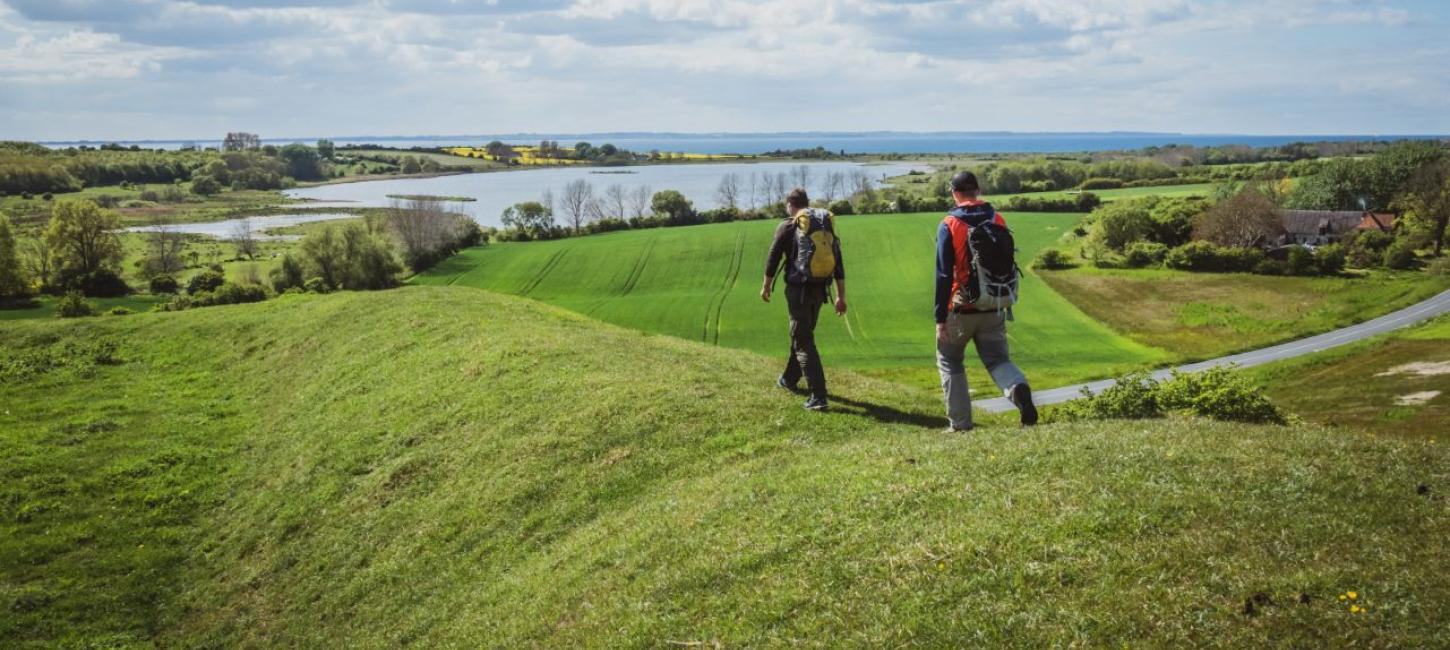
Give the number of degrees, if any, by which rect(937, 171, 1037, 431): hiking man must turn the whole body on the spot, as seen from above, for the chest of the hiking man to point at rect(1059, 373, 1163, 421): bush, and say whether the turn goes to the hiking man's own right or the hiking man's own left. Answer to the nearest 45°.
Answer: approximately 90° to the hiking man's own right

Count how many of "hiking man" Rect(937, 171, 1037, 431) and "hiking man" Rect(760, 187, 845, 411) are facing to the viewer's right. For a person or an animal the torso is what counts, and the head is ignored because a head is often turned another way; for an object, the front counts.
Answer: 0

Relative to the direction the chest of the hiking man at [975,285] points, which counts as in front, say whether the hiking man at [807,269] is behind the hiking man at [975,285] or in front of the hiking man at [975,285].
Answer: in front

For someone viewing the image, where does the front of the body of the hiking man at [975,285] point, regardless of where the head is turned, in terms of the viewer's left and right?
facing away from the viewer and to the left of the viewer

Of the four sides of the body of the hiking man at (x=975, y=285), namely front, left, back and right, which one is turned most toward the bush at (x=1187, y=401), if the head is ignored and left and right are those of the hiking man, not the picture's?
right

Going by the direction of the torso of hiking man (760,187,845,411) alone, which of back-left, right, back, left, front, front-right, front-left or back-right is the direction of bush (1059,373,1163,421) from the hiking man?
back-right

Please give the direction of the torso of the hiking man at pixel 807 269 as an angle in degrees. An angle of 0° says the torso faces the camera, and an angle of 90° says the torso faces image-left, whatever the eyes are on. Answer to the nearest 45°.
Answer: approximately 135°
